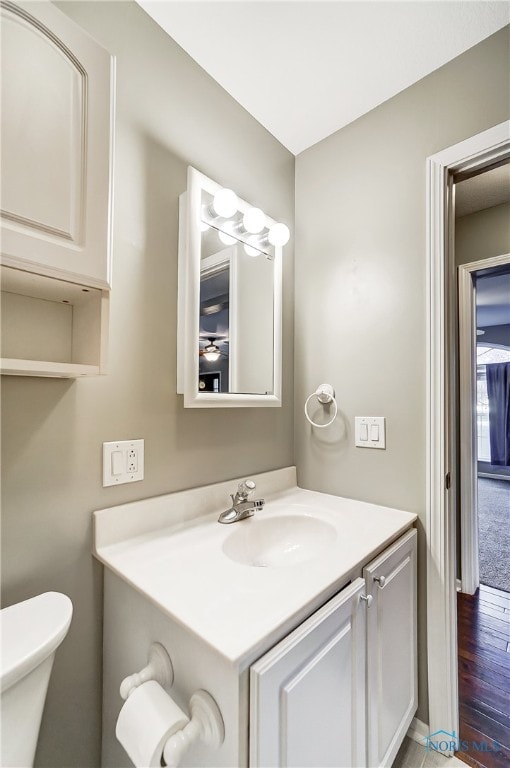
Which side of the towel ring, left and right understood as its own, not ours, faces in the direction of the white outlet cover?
front

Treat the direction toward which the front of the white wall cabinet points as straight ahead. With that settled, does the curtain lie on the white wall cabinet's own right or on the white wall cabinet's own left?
on the white wall cabinet's own left

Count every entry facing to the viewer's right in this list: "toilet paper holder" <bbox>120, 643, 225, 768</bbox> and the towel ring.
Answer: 0

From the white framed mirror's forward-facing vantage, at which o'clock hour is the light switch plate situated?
The light switch plate is roughly at 10 o'clock from the white framed mirror.

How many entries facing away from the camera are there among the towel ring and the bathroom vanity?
0

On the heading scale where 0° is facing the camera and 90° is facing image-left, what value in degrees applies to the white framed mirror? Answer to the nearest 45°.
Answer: approximately 315°

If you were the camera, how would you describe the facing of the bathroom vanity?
facing the viewer and to the right of the viewer

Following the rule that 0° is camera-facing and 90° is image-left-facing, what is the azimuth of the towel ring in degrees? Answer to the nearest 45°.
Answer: approximately 45°

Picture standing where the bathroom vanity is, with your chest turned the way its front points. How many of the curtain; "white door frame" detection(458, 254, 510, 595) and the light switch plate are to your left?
3

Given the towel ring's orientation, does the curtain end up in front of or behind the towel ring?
behind

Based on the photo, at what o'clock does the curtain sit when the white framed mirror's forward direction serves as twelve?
The curtain is roughly at 9 o'clock from the white framed mirror.

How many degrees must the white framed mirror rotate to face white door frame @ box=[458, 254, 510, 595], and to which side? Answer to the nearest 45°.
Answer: approximately 90° to its left

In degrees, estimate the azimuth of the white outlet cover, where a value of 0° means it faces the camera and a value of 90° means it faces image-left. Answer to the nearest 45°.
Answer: approximately 315°

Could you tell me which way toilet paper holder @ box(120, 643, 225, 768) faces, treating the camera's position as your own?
facing the viewer and to the left of the viewer
